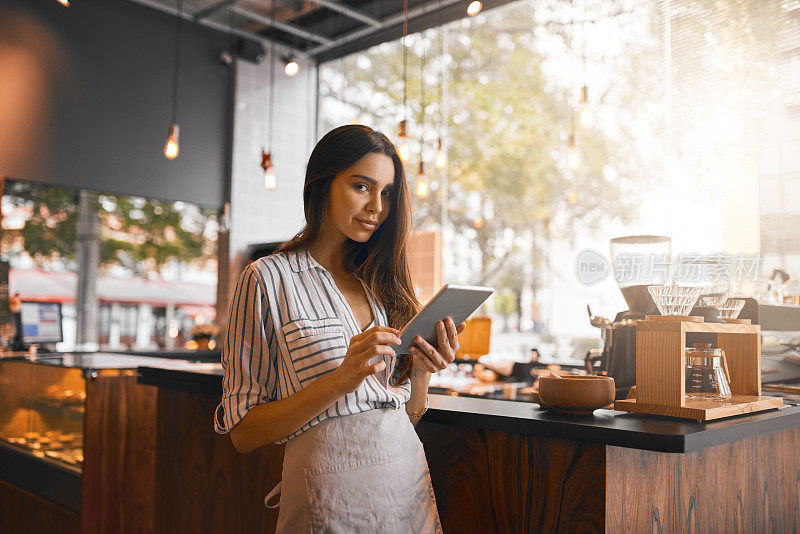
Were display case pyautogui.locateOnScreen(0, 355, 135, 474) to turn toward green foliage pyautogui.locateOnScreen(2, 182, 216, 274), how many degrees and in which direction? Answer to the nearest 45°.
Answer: approximately 135° to its right

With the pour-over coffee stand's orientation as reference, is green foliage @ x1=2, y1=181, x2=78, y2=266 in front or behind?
behind

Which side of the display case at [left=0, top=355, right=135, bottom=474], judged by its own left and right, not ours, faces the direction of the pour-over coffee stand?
left

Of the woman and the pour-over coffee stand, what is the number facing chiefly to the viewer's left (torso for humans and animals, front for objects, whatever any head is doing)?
0

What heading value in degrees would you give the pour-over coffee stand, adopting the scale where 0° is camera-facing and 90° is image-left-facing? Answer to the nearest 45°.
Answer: approximately 315°

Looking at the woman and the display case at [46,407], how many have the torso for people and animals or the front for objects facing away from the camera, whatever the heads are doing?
0

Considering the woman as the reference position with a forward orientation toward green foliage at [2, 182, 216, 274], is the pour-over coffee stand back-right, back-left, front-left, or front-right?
back-right
